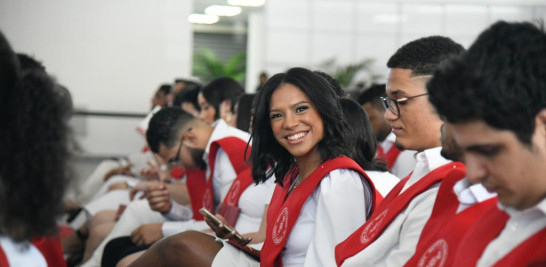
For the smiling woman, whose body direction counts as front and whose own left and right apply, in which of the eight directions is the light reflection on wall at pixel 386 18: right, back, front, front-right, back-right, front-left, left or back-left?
back-right

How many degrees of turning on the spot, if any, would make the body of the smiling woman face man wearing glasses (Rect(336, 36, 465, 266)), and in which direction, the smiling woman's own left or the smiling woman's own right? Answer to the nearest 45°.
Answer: approximately 90° to the smiling woman's own left

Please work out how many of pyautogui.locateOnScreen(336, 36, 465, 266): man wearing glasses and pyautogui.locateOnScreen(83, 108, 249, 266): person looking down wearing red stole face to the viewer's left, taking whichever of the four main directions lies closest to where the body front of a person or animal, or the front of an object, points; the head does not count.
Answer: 2

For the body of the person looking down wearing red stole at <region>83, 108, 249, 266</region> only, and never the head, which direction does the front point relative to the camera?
to the viewer's left

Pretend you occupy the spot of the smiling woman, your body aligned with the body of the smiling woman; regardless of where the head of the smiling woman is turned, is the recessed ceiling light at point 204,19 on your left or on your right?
on your right

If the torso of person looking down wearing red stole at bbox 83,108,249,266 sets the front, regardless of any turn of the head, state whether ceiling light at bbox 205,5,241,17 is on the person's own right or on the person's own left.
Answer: on the person's own right

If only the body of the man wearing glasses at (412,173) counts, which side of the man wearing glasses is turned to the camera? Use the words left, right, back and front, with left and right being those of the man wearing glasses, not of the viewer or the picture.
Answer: left

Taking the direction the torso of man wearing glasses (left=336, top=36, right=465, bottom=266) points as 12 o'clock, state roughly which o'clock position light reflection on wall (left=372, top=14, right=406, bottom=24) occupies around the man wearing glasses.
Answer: The light reflection on wall is roughly at 3 o'clock from the man wearing glasses.

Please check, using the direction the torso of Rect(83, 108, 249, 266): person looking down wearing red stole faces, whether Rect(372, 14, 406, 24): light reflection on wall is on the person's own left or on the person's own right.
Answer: on the person's own right

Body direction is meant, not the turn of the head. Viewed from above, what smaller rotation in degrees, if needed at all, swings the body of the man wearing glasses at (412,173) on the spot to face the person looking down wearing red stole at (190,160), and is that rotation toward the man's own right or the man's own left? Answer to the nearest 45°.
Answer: approximately 45° to the man's own right

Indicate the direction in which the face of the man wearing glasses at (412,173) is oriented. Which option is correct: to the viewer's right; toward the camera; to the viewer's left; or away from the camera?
to the viewer's left
